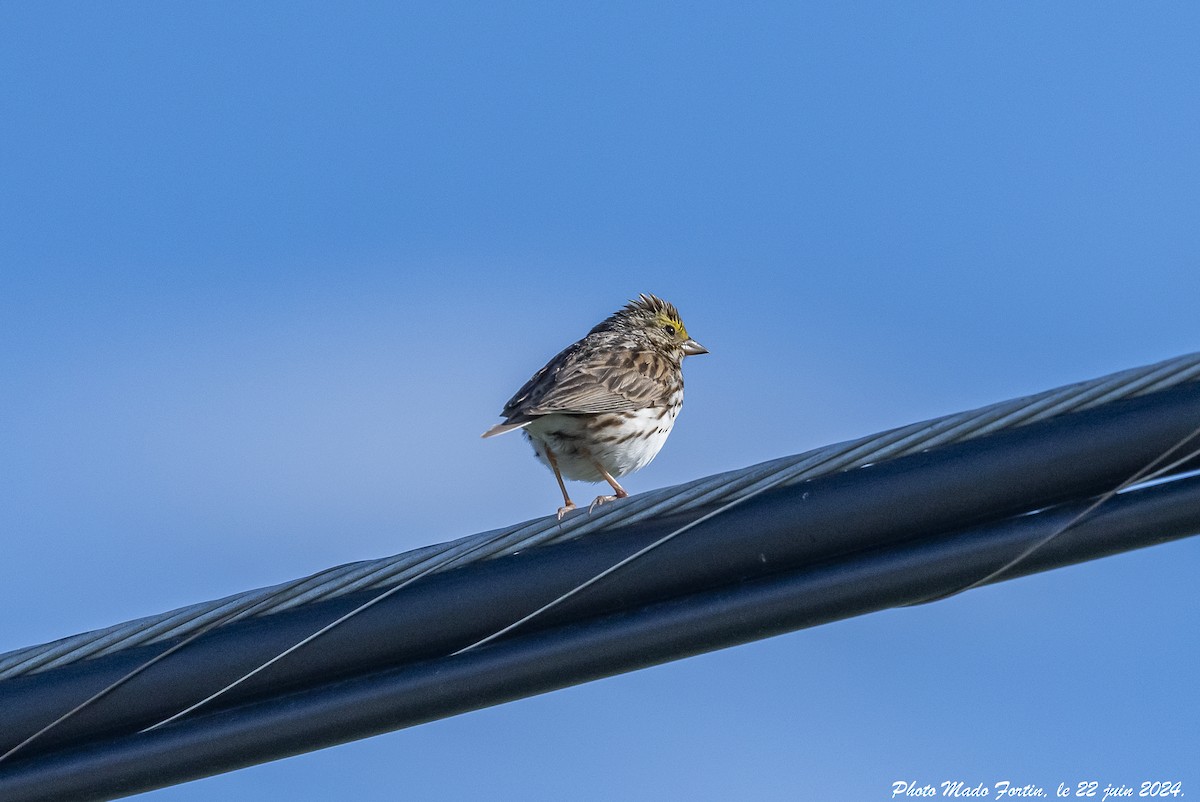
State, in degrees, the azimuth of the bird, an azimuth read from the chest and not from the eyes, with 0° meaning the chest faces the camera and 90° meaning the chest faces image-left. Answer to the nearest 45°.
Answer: approximately 270°
